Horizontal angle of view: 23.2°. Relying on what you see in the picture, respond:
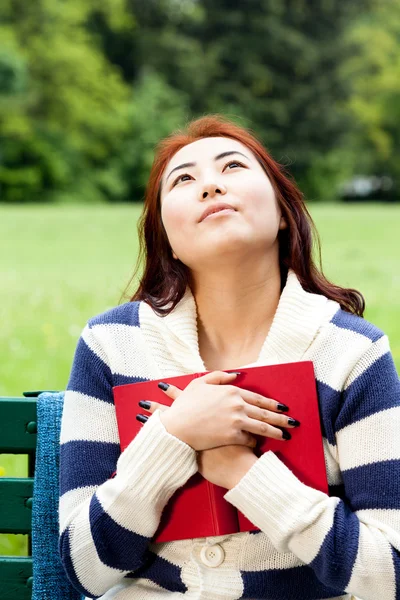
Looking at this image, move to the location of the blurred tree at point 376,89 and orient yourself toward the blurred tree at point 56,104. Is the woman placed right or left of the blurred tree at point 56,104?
left

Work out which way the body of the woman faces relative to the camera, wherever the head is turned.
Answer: toward the camera

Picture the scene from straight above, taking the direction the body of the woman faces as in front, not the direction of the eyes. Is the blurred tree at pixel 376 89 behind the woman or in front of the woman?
behind

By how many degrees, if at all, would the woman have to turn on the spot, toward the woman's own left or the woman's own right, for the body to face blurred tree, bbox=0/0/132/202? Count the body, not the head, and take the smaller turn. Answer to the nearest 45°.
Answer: approximately 180°

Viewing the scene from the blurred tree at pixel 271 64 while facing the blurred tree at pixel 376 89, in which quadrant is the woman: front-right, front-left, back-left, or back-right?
back-right

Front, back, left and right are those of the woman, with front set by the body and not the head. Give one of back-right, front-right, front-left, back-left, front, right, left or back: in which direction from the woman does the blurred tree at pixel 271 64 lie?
back
